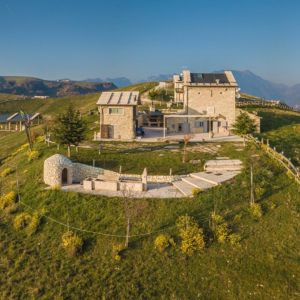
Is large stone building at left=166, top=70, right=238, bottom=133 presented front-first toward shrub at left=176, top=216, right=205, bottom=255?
yes

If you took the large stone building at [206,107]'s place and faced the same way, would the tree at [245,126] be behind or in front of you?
in front

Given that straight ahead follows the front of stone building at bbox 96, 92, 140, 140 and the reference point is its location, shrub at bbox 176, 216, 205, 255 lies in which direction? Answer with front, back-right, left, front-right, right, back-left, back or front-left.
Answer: front

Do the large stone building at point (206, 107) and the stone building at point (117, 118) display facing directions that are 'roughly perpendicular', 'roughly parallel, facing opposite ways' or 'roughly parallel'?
roughly parallel

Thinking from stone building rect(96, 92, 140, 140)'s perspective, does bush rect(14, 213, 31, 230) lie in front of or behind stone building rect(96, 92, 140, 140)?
in front

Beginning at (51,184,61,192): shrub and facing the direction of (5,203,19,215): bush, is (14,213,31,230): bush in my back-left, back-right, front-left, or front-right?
front-left

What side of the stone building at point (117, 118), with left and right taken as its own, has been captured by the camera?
front

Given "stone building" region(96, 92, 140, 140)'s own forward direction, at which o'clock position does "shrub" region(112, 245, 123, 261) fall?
The shrub is roughly at 12 o'clock from the stone building.

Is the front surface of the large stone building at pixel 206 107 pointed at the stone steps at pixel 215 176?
yes

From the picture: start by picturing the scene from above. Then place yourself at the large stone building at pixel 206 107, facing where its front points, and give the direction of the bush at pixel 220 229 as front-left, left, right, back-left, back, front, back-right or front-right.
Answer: front

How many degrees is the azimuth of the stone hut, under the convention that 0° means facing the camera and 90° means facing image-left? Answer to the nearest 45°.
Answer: approximately 315°

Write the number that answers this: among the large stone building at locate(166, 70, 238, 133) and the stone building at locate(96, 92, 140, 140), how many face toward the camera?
2

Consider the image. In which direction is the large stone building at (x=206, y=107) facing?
toward the camera

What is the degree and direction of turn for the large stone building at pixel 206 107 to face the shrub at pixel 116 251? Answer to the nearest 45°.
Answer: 0° — it already faces it

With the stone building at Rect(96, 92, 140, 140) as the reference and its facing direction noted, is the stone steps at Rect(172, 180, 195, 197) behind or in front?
in front
